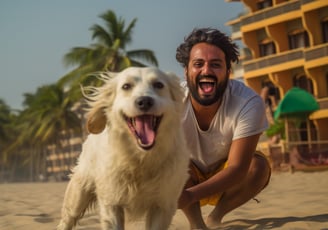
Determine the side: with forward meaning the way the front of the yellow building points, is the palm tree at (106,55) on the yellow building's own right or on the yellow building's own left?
on the yellow building's own right

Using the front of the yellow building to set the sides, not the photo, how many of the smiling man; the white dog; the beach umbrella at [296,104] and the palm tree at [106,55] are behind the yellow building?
0

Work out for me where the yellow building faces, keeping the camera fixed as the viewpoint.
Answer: facing the viewer and to the left of the viewer

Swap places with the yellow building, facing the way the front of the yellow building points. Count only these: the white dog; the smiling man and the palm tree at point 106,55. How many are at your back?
0

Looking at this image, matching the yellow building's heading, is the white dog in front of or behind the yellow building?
in front

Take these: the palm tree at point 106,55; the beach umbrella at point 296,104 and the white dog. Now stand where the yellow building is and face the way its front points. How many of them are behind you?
0

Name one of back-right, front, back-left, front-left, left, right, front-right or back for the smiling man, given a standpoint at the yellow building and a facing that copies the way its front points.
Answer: front-left

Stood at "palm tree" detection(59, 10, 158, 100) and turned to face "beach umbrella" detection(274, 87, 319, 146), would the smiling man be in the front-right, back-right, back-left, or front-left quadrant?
front-right

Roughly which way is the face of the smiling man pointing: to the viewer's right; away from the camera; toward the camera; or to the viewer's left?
toward the camera

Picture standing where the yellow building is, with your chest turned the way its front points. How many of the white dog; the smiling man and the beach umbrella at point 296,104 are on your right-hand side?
0

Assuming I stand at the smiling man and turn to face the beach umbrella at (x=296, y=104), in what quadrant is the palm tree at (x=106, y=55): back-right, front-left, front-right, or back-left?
front-left
